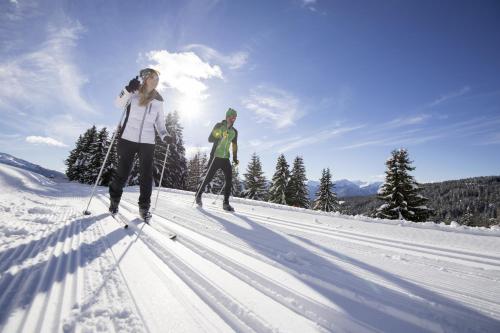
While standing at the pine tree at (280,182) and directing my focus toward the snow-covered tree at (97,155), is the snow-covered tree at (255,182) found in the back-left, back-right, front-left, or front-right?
front-right

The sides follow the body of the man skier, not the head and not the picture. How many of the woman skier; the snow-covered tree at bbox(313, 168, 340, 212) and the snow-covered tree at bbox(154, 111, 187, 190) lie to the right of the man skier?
1

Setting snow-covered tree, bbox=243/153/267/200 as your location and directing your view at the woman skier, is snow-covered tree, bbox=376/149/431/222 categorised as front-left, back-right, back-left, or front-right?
front-left

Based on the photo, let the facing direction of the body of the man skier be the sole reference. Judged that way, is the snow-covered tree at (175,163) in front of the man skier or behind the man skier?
behind

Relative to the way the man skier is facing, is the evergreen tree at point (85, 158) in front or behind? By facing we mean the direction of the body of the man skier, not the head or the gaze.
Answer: behind

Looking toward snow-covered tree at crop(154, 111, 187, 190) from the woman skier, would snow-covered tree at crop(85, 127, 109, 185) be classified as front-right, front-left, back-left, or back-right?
front-left

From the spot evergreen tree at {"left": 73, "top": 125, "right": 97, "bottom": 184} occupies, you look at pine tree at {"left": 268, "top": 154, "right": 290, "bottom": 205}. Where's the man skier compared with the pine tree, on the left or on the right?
right

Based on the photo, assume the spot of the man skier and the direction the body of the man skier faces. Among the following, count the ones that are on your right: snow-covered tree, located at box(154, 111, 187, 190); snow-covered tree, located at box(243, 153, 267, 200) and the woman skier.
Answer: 1

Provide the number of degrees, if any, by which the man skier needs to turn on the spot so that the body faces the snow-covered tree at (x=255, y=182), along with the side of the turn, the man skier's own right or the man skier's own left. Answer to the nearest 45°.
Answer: approximately 135° to the man skier's own left
